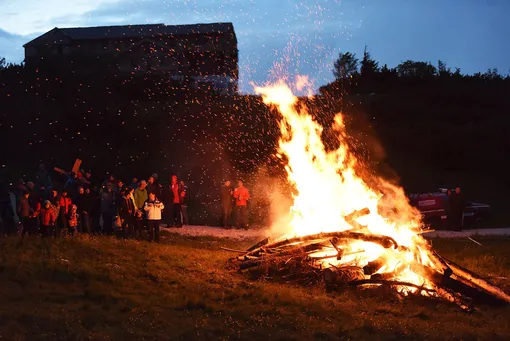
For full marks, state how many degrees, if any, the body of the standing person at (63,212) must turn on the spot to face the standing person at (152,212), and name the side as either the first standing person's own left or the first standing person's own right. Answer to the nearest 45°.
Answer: approximately 45° to the first standing person's own left

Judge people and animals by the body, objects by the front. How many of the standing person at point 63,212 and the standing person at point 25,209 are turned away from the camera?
0

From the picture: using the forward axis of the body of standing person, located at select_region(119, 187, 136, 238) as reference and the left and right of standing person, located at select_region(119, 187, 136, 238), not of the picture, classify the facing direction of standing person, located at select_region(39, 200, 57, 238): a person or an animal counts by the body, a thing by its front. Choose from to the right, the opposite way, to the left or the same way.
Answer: the same way

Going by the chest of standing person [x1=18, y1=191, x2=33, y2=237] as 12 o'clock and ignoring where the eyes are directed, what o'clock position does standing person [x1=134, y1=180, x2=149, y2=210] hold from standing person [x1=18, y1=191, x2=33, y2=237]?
standing person [x1=134, y1=180, x2=149, y2=210] is roughly at 10 o'clock from standing person [x1=18, y1=191, x2=33, y2=237].

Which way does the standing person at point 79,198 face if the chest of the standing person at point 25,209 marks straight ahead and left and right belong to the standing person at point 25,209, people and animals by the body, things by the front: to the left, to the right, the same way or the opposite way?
the same way

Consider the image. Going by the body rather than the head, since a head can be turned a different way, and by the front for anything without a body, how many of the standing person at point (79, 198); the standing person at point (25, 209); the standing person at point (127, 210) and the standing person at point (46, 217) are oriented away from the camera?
0

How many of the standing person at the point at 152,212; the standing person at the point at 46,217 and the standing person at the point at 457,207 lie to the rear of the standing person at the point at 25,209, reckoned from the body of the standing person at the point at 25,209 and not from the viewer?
0

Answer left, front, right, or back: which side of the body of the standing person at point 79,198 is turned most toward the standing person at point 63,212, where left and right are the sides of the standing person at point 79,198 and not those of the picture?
right

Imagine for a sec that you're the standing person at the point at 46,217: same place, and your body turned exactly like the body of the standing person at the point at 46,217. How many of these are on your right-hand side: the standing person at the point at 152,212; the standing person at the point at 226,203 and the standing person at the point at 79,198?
0

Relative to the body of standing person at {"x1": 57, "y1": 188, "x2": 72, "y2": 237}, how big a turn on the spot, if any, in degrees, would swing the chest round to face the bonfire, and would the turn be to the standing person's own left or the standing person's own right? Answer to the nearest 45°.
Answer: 0° — they already face it

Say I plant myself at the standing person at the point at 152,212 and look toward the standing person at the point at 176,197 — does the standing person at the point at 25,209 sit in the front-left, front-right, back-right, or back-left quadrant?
back-left

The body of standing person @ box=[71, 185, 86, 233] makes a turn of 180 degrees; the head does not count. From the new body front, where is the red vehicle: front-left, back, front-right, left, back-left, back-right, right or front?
back-right

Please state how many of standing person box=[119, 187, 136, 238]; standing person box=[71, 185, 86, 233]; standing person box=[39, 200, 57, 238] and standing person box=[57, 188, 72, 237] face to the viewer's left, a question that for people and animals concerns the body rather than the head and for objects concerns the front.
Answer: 0

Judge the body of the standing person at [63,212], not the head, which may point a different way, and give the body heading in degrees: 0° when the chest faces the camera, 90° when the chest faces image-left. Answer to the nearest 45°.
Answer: approximately 315°

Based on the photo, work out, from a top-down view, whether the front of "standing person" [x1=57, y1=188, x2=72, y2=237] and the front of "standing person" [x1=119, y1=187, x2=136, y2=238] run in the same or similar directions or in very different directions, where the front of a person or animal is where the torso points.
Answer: same or similar directions

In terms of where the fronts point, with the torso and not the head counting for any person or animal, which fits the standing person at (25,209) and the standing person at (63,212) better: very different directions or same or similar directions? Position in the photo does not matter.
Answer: same or similar directions
